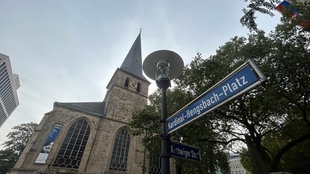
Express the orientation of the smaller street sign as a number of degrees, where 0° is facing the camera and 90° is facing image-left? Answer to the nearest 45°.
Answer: approximately 315°

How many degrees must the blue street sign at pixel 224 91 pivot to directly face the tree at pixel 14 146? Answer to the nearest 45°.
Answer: approximately 45° to its right

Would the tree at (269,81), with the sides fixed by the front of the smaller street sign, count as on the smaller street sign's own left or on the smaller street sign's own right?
on the smaller street sign's own left

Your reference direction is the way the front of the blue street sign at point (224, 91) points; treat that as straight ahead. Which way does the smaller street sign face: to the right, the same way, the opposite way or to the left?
to the left

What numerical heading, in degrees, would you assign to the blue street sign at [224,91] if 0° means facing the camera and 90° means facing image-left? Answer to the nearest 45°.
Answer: approximately 45°

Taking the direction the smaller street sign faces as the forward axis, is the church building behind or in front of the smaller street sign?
behind

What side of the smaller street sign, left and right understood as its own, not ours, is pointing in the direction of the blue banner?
back
